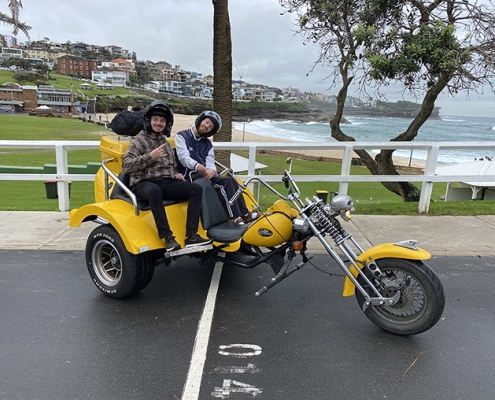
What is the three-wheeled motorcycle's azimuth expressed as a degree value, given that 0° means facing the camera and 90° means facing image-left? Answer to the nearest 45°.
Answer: approximately 315°

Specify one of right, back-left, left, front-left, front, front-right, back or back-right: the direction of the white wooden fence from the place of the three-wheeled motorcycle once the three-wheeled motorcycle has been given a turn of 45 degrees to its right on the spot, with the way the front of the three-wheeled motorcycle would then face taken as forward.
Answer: back
